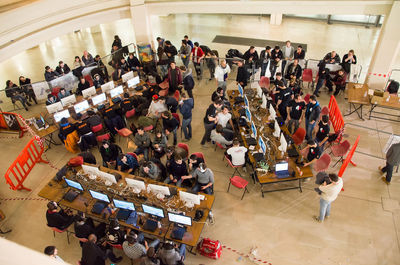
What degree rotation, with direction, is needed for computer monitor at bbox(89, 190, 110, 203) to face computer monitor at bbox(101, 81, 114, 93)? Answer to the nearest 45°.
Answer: approximately 135° to its right

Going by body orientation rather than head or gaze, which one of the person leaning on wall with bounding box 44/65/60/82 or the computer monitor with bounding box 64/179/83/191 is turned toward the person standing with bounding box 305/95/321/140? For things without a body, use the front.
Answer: the person leaning on wall

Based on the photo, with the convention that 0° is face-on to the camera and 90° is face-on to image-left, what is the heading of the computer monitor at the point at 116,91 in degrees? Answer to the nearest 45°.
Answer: approximately 315°

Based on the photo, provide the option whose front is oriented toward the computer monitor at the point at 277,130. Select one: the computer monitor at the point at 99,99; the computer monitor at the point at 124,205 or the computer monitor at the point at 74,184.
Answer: the computer monitor at the point at 99,99

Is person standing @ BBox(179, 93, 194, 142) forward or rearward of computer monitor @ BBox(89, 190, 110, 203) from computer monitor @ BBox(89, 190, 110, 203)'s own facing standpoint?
rearward

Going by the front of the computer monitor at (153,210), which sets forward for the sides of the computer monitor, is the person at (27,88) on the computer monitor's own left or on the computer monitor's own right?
on the computer monitor's own right

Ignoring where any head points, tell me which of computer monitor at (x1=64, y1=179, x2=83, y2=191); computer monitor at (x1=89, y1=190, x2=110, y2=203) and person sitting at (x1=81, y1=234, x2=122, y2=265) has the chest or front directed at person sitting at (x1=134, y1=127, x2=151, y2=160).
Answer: person sitting at (x1=81, y1=234, x2=122, y2=265)

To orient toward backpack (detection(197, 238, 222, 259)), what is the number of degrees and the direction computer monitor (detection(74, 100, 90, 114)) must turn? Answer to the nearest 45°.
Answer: approximately 45° to its right
